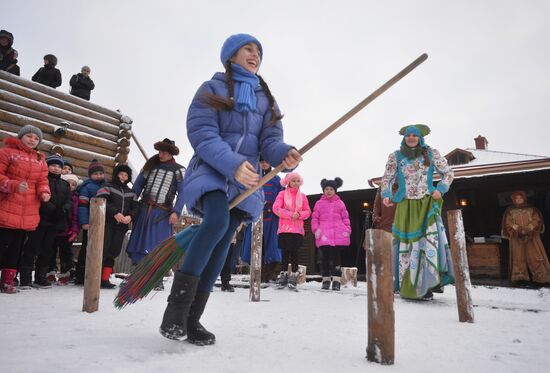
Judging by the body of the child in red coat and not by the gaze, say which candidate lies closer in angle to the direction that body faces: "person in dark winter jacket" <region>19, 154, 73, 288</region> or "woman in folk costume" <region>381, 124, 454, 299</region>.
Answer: the woman in folk costume

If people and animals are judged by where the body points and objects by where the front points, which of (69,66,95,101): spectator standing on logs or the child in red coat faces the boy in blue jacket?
the spectator standing on logs

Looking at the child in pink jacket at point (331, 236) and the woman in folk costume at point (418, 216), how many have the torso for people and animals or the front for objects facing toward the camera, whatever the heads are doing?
2

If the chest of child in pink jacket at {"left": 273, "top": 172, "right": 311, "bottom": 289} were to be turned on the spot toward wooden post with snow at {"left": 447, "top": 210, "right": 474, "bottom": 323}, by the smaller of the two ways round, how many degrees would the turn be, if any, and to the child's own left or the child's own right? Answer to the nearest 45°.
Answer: approximately 45° to the child's own left

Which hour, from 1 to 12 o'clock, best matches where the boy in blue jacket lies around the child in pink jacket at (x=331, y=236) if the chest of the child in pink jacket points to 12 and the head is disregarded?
The boy in blue jacket is roughly at 2 o'clock from the child in pink jacket.

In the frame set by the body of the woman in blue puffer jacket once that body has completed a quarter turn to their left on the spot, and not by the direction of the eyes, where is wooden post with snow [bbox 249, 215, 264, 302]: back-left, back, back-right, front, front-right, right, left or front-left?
front-left

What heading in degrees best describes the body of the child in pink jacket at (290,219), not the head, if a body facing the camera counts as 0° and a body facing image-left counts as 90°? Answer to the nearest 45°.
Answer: approximately 0°

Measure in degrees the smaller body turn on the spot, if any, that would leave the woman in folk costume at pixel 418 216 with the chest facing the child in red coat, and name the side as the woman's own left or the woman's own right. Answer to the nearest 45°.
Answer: approximately 45° to the woman's own right

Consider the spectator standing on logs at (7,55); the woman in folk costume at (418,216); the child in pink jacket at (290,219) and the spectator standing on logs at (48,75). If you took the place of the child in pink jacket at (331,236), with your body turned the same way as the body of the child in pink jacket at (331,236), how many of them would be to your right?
3
